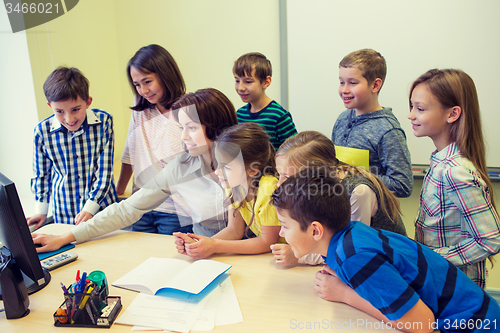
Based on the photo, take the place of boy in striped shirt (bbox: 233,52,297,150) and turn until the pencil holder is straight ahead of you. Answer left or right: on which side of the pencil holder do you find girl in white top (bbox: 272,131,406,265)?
left

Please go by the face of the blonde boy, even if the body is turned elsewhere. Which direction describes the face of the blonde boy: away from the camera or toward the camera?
toward the camera

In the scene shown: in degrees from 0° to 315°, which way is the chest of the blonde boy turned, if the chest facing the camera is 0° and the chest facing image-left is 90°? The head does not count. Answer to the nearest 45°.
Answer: approximately 45°

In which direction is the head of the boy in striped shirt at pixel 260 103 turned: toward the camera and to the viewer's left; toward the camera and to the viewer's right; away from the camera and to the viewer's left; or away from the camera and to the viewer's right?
toward the camera and to the viewer's left

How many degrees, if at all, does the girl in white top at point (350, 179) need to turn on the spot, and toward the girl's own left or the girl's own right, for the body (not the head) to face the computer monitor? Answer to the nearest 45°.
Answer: approximately 45° to the girl's own left

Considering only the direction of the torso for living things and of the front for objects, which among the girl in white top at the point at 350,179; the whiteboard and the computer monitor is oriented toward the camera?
the whiteboard

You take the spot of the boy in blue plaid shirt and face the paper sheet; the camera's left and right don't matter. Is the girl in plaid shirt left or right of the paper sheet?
left

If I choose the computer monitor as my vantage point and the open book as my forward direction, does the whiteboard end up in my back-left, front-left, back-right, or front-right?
front-left

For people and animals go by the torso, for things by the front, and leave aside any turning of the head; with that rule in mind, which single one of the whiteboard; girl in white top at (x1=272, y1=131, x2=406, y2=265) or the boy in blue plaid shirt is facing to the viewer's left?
the girl in white top

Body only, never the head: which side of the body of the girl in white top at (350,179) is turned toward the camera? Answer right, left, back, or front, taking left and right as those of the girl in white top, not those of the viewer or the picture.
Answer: left

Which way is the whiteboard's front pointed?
toward the camera

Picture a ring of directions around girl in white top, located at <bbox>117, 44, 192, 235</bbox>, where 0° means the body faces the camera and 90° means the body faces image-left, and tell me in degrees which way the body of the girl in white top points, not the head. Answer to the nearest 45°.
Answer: approximately 45°

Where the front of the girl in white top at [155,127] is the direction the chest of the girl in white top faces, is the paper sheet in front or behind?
in front

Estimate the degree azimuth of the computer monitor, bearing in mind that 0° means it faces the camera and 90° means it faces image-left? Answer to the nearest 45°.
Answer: approximately 225°

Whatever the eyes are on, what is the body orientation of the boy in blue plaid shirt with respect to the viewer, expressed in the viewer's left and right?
facing the viewer

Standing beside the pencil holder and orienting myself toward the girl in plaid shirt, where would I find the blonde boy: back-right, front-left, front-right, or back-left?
front-left
